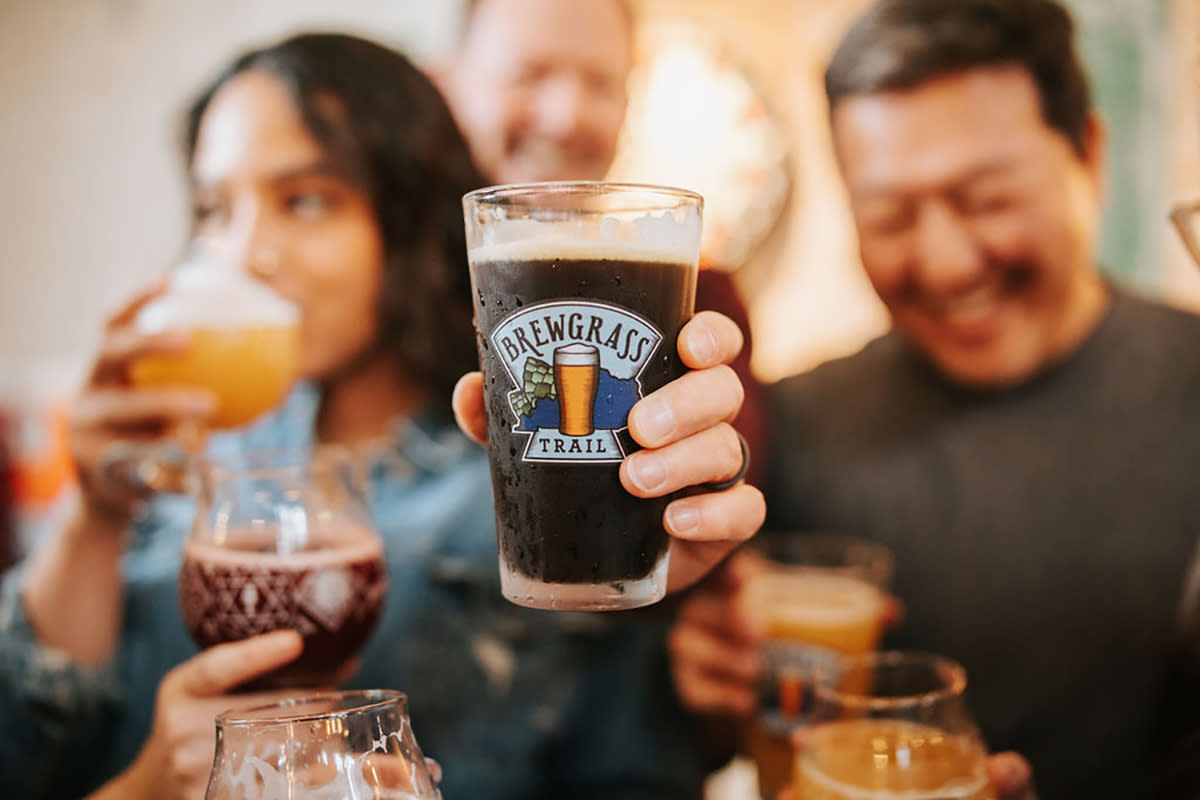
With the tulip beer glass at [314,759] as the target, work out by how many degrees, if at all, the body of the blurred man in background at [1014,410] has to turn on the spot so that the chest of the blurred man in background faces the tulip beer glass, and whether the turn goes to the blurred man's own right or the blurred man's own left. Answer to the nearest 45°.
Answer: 0° — they already face it

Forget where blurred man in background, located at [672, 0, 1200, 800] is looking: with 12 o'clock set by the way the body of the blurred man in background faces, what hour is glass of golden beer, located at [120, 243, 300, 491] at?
The glass of golden beer is roughly at 2 o'clock from the blurred man in background.

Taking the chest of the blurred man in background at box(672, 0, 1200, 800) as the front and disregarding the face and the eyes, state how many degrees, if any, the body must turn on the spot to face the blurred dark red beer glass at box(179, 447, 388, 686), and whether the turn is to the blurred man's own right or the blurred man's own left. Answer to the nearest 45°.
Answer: approximately 45° to the blurred man's own right

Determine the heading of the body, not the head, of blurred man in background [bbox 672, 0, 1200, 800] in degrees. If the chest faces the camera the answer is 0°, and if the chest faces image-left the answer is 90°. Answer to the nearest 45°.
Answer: approximately 0°
